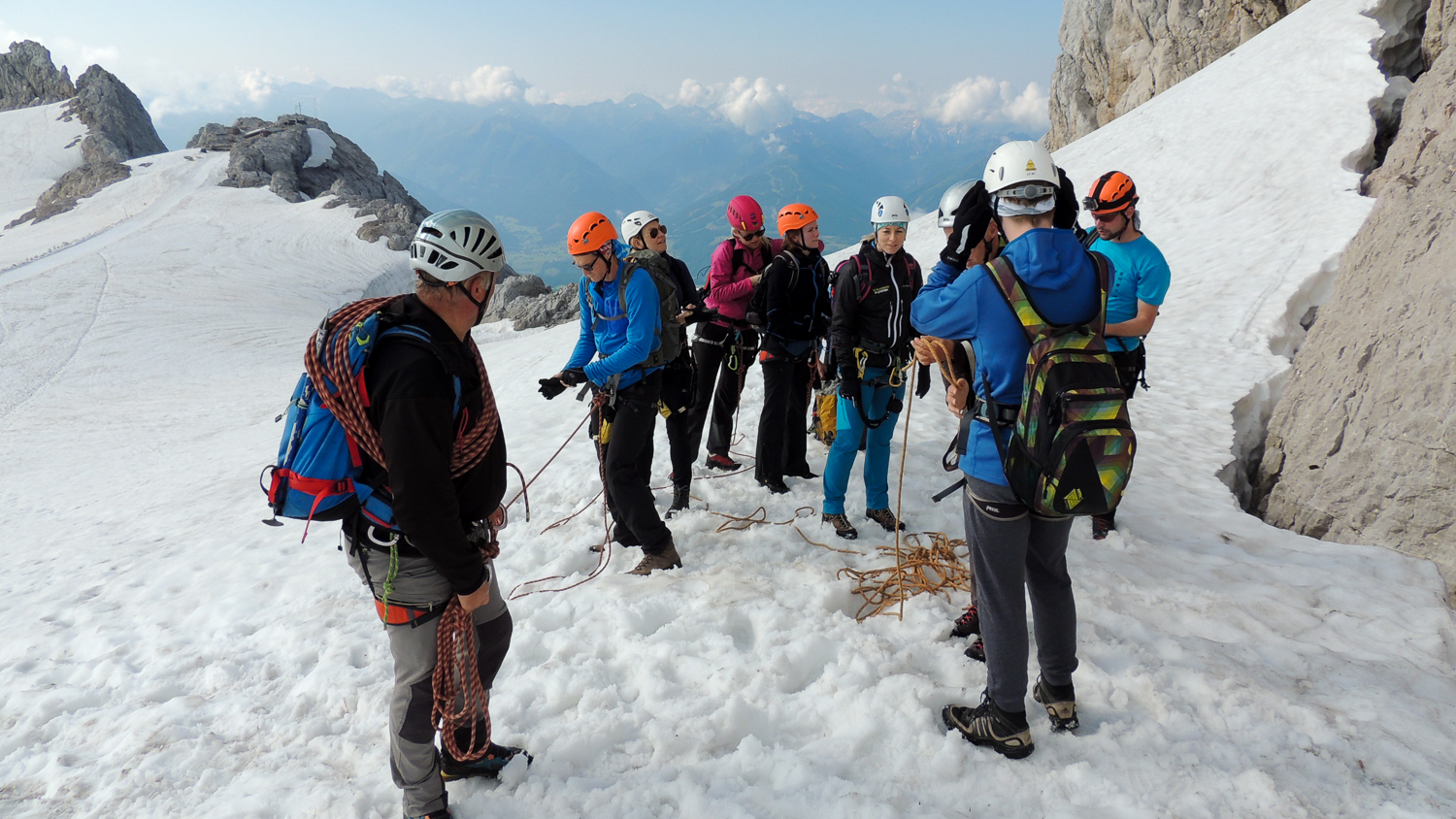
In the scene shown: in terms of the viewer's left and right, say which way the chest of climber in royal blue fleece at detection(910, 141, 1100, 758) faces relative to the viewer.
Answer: facing away from the viewer and to the left of the viewer

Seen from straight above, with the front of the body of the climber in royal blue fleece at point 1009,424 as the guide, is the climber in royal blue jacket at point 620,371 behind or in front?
in front
